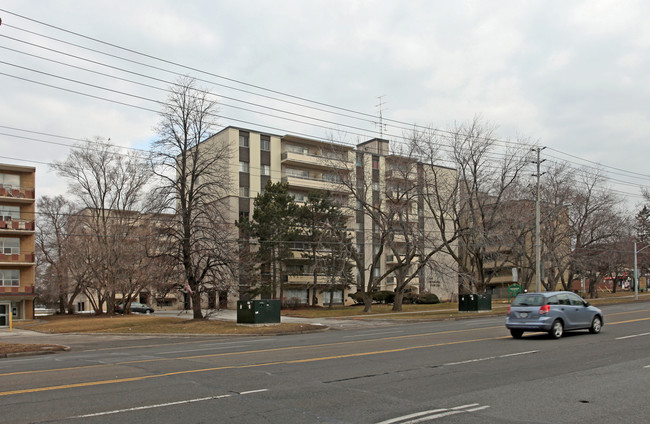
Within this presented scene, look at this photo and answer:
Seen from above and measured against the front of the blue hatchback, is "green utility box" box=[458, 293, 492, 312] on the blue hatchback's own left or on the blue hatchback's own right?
on the blue hatchback's own left

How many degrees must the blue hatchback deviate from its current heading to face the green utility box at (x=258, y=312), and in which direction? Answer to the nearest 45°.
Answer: approximately 90° to its left

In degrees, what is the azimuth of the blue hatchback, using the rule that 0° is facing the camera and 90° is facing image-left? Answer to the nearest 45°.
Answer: approximately 225°
